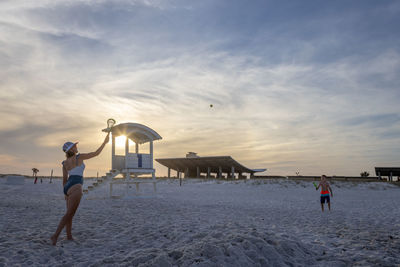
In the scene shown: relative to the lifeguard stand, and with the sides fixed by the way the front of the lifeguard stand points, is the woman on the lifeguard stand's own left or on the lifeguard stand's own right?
on the lifeguard stand's own right

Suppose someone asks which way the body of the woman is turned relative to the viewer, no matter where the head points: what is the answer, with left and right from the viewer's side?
facing away from the viewer and to the right of the viewer

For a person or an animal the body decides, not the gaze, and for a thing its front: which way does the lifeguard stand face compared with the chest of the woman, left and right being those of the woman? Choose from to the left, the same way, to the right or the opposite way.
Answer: to the right

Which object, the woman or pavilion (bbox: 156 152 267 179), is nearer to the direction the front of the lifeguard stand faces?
the woman

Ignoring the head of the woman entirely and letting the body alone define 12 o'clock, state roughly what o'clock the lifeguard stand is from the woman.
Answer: The lifeguard stand is roughly at 11 o'clock from the woman.

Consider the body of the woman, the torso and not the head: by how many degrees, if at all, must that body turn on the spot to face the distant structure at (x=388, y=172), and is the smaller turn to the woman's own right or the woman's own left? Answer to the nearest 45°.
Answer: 0° — they already face it

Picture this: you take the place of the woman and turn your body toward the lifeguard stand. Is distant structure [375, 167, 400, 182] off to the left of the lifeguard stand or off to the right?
right

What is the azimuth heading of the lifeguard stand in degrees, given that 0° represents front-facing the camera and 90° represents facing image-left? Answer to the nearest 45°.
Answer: approximately 315°
